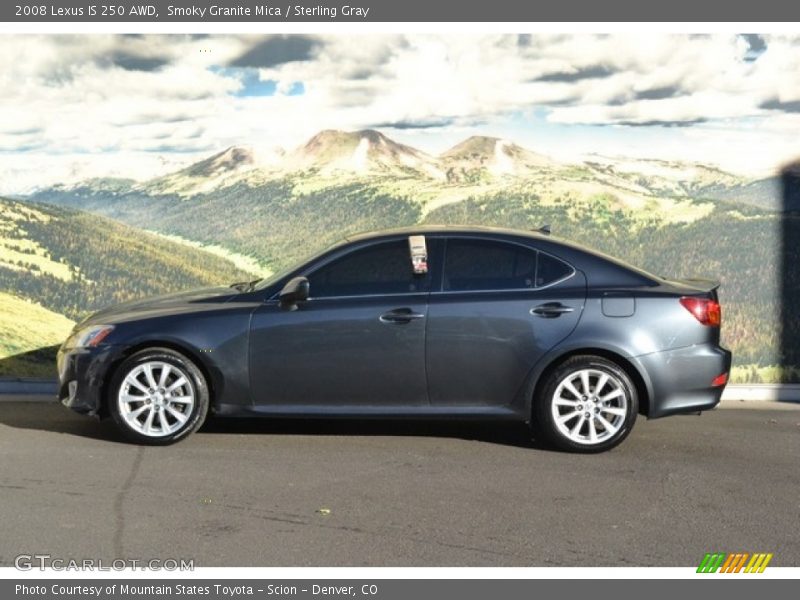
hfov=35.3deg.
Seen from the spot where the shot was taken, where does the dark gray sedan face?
facing to the left of the viewer

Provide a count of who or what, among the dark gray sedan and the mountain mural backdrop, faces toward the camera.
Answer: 1

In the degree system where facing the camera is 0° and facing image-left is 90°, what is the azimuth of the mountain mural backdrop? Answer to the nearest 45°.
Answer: approximately 0°

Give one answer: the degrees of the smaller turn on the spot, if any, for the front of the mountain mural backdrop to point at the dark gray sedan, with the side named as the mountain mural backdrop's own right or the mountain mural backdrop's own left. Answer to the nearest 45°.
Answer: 0° — it already faces it

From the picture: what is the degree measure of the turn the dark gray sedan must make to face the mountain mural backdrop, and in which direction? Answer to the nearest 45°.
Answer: approximately 90° to its right

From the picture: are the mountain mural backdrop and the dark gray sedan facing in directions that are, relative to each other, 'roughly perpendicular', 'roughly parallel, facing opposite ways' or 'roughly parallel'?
roughly perpendicular
